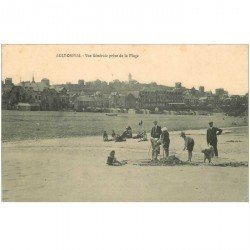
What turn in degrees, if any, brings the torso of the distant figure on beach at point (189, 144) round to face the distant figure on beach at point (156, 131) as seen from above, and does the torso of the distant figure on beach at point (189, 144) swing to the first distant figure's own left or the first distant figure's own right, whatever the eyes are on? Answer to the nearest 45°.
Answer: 0° — they already face them

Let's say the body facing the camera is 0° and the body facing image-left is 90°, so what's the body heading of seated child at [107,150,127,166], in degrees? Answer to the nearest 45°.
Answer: approximately 270°

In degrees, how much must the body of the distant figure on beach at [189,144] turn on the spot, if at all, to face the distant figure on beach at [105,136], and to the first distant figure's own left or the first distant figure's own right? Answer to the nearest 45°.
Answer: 0° — they already face them

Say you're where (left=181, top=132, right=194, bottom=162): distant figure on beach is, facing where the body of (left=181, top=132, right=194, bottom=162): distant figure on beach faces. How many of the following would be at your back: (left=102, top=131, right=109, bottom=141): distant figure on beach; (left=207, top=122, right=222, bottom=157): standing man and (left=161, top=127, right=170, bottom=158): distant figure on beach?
1

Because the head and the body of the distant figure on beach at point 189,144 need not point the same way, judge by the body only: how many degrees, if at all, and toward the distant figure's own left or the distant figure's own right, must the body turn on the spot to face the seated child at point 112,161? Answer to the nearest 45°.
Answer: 0° — they already face them

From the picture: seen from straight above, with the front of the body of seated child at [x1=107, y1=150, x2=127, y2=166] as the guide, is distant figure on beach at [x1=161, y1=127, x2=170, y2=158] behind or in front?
in front
